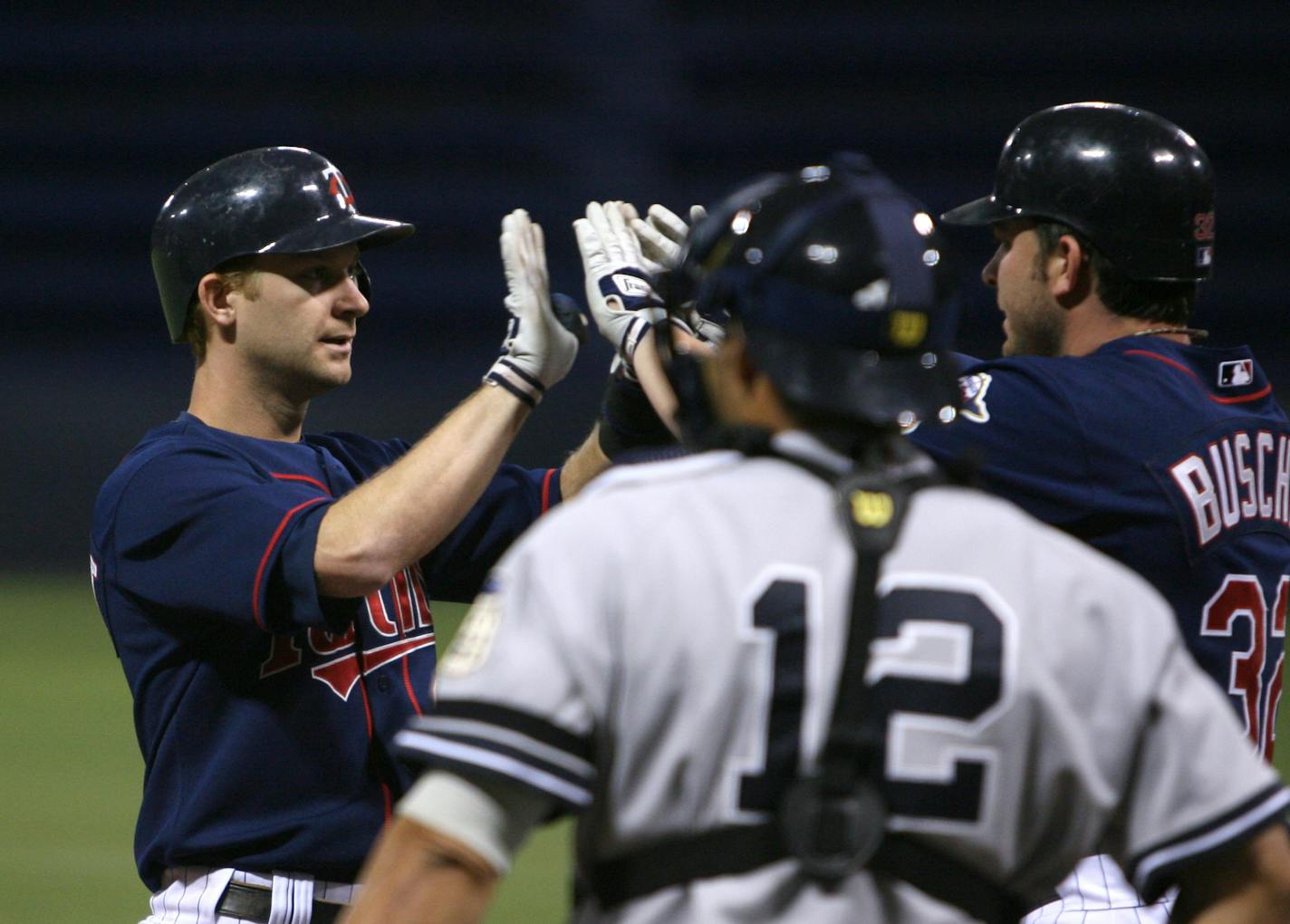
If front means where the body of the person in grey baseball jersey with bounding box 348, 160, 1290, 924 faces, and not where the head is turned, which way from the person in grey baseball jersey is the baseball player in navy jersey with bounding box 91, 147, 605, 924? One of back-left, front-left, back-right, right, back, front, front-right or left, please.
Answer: front-left

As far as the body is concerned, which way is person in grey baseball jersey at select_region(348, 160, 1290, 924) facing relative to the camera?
away from the camera

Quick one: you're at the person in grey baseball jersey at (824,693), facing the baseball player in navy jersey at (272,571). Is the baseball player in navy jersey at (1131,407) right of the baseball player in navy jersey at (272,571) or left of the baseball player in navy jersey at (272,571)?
right

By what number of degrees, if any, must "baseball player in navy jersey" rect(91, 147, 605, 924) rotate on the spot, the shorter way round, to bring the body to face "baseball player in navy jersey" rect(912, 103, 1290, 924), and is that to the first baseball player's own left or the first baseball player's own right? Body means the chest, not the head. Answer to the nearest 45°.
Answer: approximately 45° to the first baseball player's own left

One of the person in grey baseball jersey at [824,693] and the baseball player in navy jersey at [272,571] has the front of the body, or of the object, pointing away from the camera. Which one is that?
the person in grey baseball jersey

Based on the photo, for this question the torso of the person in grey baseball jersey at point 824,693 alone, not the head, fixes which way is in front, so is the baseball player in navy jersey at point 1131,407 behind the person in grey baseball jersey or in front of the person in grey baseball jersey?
in front

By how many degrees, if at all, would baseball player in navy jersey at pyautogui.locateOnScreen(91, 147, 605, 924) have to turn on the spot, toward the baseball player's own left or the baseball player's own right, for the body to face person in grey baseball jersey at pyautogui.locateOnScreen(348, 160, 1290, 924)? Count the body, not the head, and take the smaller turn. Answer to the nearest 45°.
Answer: approximately 45° to the baseball player's own right

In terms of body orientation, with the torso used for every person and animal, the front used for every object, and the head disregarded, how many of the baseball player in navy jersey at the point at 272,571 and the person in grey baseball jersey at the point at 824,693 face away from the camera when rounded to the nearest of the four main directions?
1
